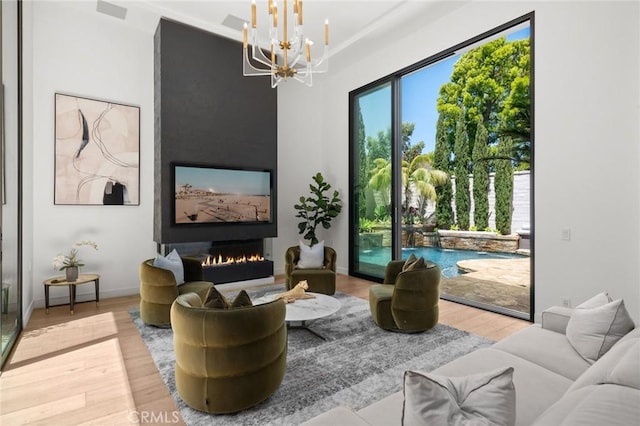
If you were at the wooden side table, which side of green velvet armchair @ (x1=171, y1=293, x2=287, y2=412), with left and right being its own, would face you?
left

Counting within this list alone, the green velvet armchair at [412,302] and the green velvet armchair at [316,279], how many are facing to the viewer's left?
1

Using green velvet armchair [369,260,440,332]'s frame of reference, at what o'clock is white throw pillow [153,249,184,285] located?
The white throw pillow is roughly at 12 o'clock from the green velvet armchair.

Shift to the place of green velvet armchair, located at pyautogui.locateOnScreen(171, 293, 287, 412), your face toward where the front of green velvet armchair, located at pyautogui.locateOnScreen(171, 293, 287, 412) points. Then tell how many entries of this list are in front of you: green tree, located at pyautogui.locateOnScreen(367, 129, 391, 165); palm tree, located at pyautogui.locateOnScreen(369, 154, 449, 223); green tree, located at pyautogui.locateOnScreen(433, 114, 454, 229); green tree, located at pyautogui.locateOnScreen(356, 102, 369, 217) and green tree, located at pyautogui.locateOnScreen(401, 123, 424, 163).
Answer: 5

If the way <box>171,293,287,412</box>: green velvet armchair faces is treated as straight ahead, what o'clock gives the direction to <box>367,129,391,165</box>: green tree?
The green tree is roughly at 12 o'clock from the green velvet armchair.

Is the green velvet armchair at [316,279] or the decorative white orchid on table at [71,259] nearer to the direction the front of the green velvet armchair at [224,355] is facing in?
the green velvet armchair

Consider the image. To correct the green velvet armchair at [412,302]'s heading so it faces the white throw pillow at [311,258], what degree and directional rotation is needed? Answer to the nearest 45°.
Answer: approximately 45° to its right

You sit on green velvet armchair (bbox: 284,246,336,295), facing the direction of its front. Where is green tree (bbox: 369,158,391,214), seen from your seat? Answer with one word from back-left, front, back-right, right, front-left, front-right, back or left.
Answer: back-left

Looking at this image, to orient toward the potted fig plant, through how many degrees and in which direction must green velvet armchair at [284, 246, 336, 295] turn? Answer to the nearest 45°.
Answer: approximately 180°

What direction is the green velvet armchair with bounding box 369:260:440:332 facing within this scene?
to the viewer's left

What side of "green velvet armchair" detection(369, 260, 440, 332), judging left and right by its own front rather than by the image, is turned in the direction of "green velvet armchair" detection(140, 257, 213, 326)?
front

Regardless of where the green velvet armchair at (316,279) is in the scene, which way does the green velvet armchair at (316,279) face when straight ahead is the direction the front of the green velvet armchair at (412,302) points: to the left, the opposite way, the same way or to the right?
to the left
